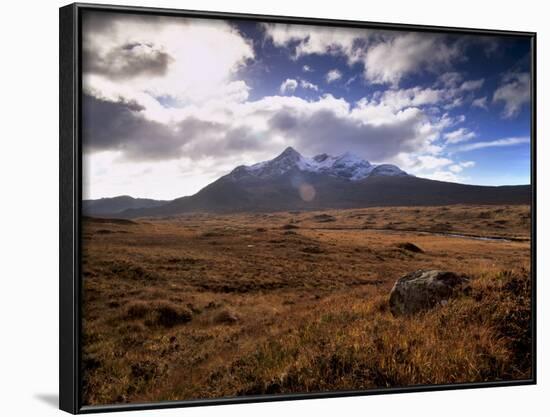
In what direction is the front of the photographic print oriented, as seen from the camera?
facing the viewer and to the right of the viewer
